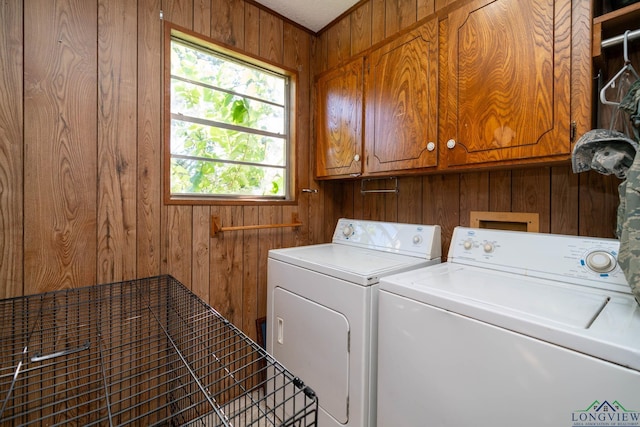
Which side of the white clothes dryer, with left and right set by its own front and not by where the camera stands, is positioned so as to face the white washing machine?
left

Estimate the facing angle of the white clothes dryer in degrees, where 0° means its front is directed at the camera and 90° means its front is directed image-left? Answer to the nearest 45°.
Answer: approximately 45°

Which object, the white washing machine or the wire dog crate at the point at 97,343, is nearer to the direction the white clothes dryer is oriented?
the wire dog crate

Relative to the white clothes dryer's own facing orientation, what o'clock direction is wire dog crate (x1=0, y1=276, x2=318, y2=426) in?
The wire dog crate is roughly at 1 o'clock from the white clothes dryer.
